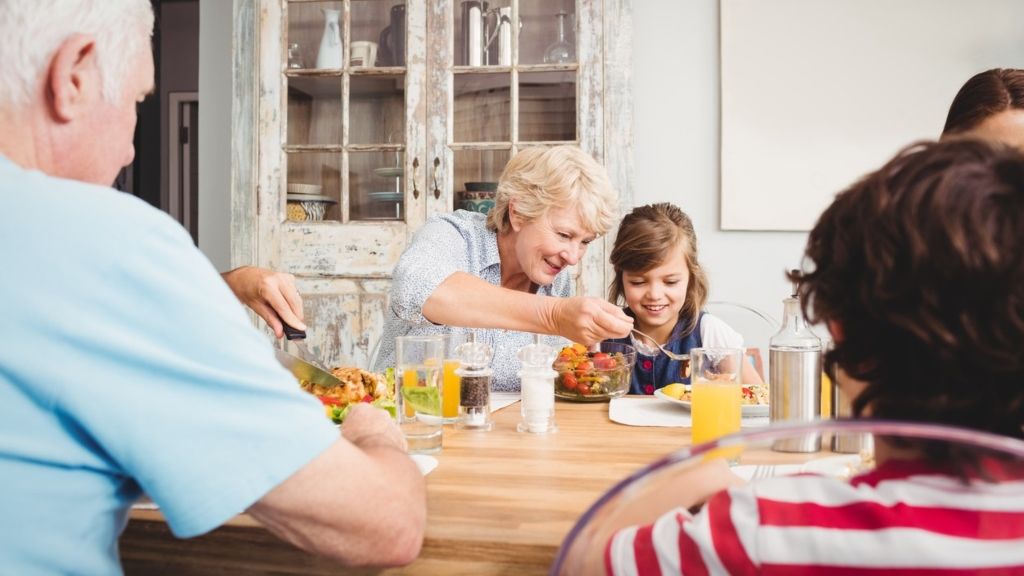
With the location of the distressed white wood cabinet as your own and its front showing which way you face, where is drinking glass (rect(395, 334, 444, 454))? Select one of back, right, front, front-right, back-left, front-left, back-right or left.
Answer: front

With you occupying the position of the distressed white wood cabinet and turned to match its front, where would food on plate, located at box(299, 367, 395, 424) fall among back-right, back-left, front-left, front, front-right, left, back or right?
front

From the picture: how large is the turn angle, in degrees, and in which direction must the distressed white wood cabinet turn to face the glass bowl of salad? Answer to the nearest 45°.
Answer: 0° — it already faces it

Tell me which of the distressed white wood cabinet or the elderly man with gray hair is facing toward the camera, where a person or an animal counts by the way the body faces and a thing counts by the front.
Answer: the distressed white wood cabinet

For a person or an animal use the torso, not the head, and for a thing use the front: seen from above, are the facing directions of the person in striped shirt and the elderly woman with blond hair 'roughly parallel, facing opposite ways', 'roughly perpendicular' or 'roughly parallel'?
roughly parallel, facing opposite ways

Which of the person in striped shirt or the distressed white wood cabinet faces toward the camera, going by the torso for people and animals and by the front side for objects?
the distressed white wood cabinet

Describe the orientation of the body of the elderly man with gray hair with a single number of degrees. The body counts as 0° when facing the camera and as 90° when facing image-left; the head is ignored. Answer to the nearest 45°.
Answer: approximately 225°

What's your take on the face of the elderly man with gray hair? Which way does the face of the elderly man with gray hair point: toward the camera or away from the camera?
away from the camera

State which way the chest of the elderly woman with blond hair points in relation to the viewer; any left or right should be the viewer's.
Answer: facing the viewer and to the right of the viewer

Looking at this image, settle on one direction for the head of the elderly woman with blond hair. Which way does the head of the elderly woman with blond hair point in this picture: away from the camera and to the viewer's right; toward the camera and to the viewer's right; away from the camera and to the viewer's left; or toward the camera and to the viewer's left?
toward the camera and to the viewer's right

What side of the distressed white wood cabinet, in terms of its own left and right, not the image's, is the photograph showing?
front

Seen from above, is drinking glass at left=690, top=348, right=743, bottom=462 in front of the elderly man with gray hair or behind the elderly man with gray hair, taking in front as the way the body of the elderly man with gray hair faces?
in front
